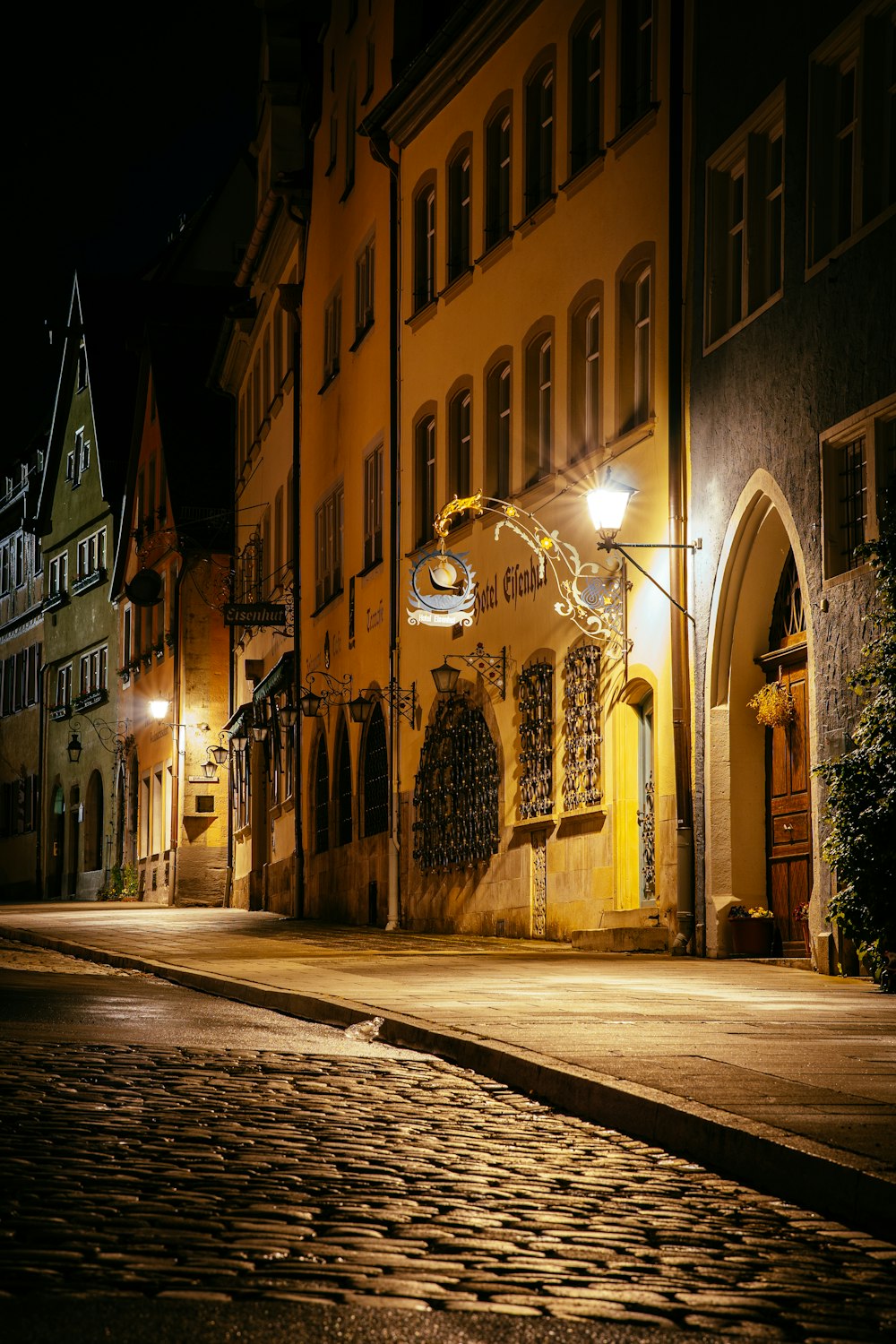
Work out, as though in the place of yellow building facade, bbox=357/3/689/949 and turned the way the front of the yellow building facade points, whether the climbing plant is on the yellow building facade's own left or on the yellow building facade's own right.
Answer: on the yellow building facade's own left

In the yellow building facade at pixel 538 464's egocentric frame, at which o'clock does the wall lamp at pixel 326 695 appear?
The wall lamp is roughly at 4 o'clock from the yellow building facade.

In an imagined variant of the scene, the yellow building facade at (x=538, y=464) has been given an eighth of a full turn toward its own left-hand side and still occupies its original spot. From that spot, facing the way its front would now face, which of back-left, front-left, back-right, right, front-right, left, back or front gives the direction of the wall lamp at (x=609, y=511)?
front

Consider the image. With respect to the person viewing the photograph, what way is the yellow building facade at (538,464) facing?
facing the viewer and to the left of the viewer

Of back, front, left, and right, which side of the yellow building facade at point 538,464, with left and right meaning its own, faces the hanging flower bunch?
left

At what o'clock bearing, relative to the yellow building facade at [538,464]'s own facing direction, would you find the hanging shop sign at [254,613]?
The hanging shop sign is roughly at 4 o'clock from the yellow building facade.

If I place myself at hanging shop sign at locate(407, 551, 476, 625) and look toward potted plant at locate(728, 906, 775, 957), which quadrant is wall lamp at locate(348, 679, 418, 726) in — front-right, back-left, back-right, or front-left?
back-left
